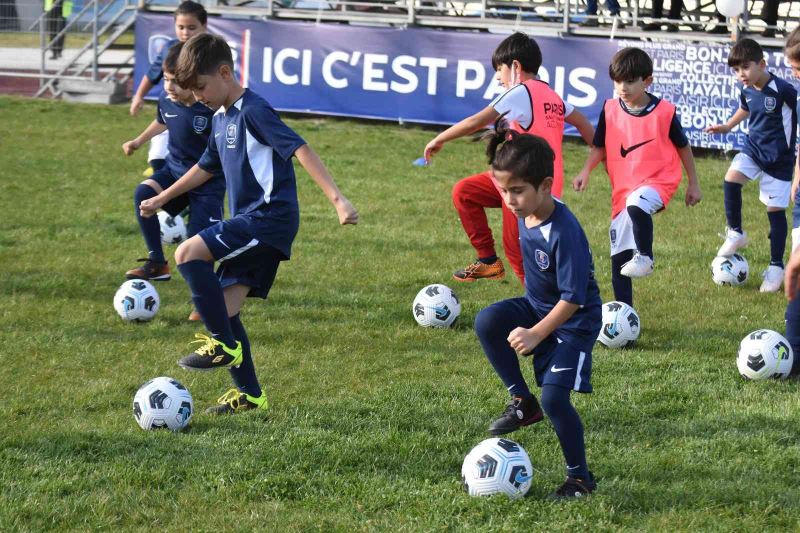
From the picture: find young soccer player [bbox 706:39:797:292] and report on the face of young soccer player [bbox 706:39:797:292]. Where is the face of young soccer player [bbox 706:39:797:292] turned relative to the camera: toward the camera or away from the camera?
toward the camera

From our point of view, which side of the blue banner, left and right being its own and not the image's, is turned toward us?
front

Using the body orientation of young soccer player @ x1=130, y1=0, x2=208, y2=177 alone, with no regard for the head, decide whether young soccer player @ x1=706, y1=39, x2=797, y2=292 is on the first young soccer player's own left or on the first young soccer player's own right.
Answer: on the first young soccer player's own left

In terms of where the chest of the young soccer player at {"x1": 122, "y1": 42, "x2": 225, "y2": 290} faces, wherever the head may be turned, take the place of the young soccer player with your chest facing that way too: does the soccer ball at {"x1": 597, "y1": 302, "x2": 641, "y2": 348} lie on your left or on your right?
on your left
